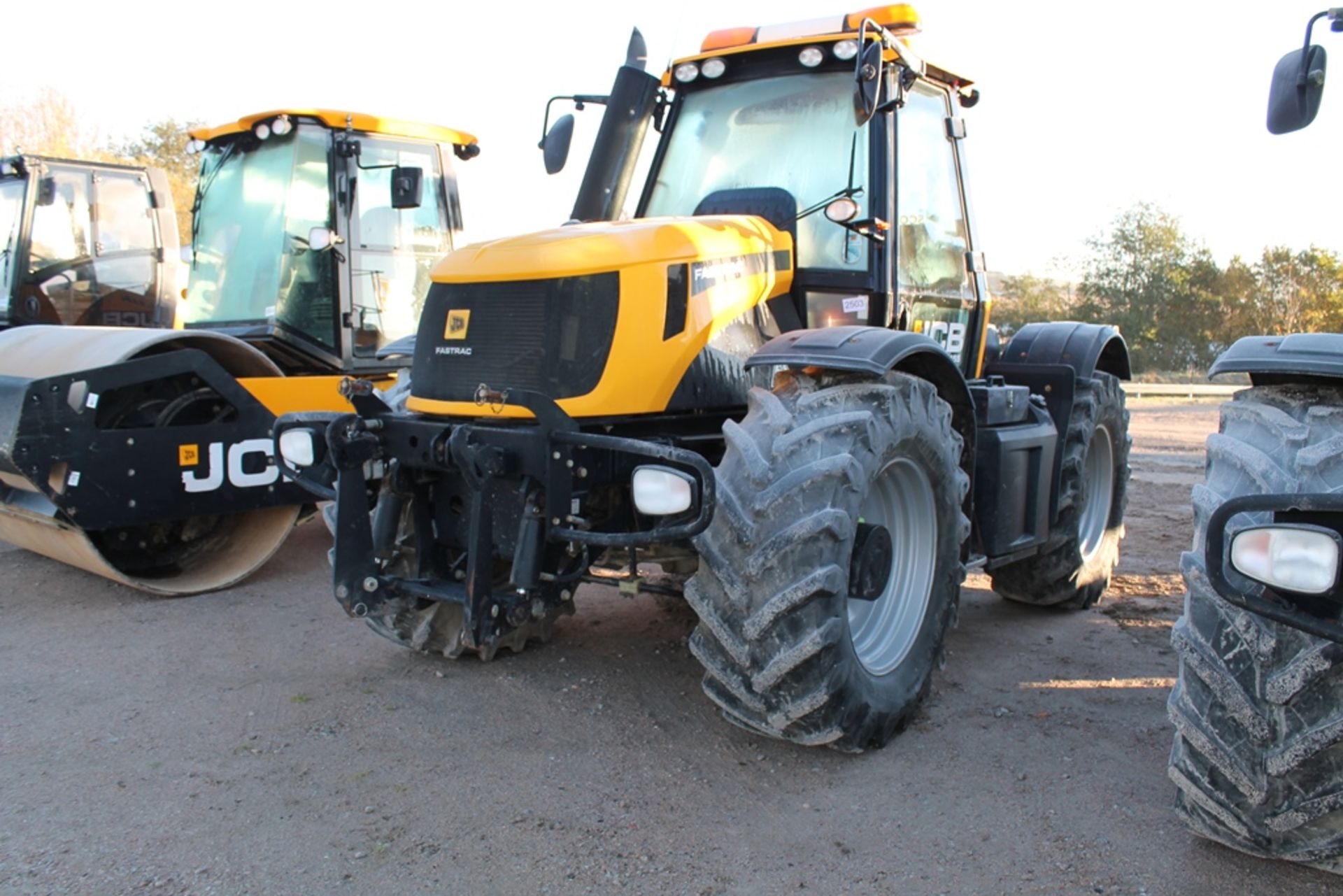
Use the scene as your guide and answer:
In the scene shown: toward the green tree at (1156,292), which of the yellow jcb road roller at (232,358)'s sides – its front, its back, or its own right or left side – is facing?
back

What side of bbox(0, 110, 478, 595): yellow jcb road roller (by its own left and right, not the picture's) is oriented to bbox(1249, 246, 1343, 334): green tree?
back

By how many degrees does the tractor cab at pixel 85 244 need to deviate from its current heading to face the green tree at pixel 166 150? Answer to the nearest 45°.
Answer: approximately 135° to its right

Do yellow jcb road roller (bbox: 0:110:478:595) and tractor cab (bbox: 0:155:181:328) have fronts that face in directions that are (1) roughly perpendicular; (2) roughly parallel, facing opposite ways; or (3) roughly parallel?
roughly parallel

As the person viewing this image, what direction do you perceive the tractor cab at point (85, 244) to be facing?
facing the viewer and to the left of the viewer

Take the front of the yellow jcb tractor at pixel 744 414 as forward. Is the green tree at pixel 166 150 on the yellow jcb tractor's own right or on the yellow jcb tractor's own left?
on the yellow jcb tractor's own right

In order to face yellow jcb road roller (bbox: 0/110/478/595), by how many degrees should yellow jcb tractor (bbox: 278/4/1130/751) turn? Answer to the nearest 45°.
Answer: approximately 90° to its right

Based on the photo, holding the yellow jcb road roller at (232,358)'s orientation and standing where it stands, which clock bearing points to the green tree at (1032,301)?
The green tree is roughly at 6 o'clock from the yellow jcb road roller.

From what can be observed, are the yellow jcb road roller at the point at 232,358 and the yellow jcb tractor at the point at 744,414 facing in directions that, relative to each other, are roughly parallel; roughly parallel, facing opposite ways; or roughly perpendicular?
roughly parallel

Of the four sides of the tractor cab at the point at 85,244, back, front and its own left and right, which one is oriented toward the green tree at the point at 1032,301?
back

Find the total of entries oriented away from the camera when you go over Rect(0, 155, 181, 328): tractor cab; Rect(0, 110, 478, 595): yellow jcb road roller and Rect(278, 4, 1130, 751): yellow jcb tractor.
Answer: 0

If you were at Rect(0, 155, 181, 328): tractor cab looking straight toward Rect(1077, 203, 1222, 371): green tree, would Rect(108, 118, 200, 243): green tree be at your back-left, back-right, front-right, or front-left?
front-left

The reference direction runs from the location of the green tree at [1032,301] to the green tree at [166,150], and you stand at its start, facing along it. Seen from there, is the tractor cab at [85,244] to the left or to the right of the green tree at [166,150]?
left
